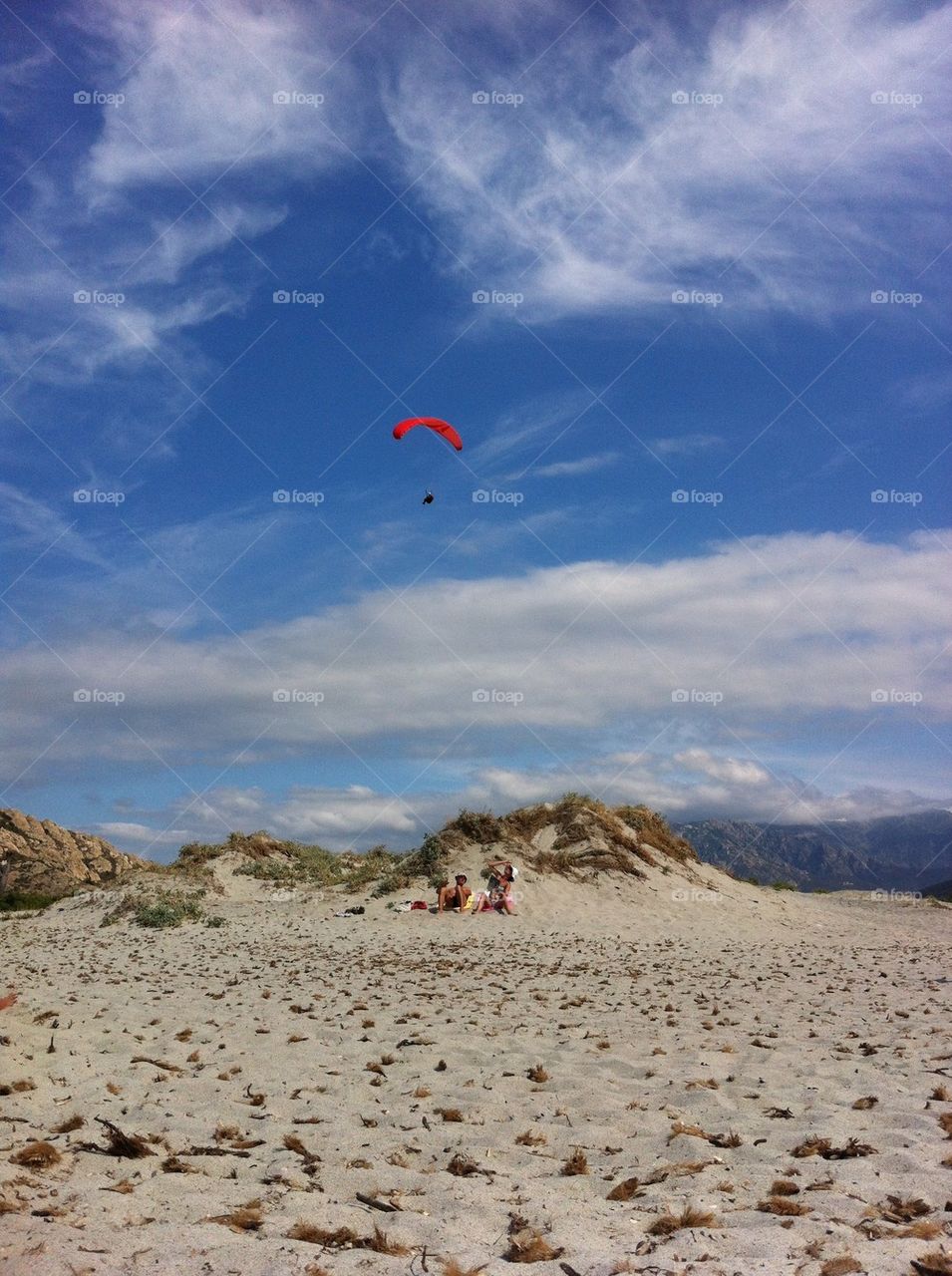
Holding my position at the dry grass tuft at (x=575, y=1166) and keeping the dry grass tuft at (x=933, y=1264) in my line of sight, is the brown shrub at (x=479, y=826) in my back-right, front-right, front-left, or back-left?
back-left

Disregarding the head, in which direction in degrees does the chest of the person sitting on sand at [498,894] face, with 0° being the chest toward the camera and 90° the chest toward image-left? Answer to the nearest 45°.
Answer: approximately 45°

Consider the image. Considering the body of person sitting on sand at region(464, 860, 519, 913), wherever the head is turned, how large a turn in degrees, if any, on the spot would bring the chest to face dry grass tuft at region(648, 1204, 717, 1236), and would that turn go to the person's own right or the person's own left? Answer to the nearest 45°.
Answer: approximately 45° to the person's own left

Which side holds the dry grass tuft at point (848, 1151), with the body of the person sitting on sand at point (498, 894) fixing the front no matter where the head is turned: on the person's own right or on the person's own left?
on the person's own left

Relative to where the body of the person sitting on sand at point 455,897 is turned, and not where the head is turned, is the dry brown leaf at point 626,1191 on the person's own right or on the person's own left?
on the person's own left

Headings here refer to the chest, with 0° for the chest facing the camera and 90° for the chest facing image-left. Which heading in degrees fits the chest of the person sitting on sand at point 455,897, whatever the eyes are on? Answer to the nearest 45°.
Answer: approximately 45°

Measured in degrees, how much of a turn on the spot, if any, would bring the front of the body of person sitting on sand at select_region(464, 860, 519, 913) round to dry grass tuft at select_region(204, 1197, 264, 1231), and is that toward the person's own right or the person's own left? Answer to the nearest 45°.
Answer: approximately 45° to the person's own left
